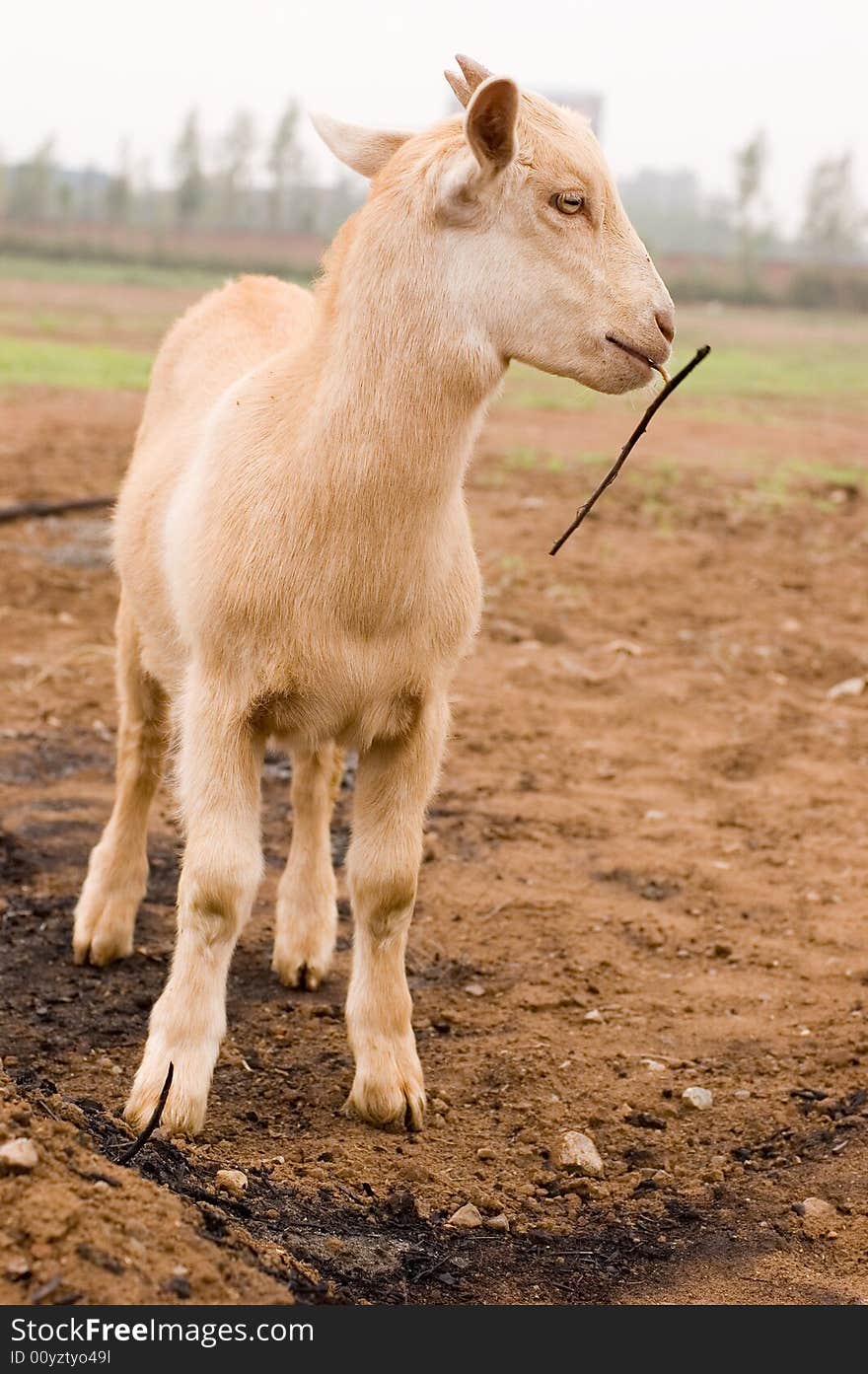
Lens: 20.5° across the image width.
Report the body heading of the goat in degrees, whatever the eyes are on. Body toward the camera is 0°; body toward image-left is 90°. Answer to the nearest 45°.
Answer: approximately 315°

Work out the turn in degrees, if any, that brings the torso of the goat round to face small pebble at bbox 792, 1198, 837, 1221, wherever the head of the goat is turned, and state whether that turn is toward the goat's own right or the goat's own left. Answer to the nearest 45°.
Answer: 0° — it already faces it

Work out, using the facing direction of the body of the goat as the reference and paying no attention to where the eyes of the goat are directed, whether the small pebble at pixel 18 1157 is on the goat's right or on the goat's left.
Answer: on the goat's right
